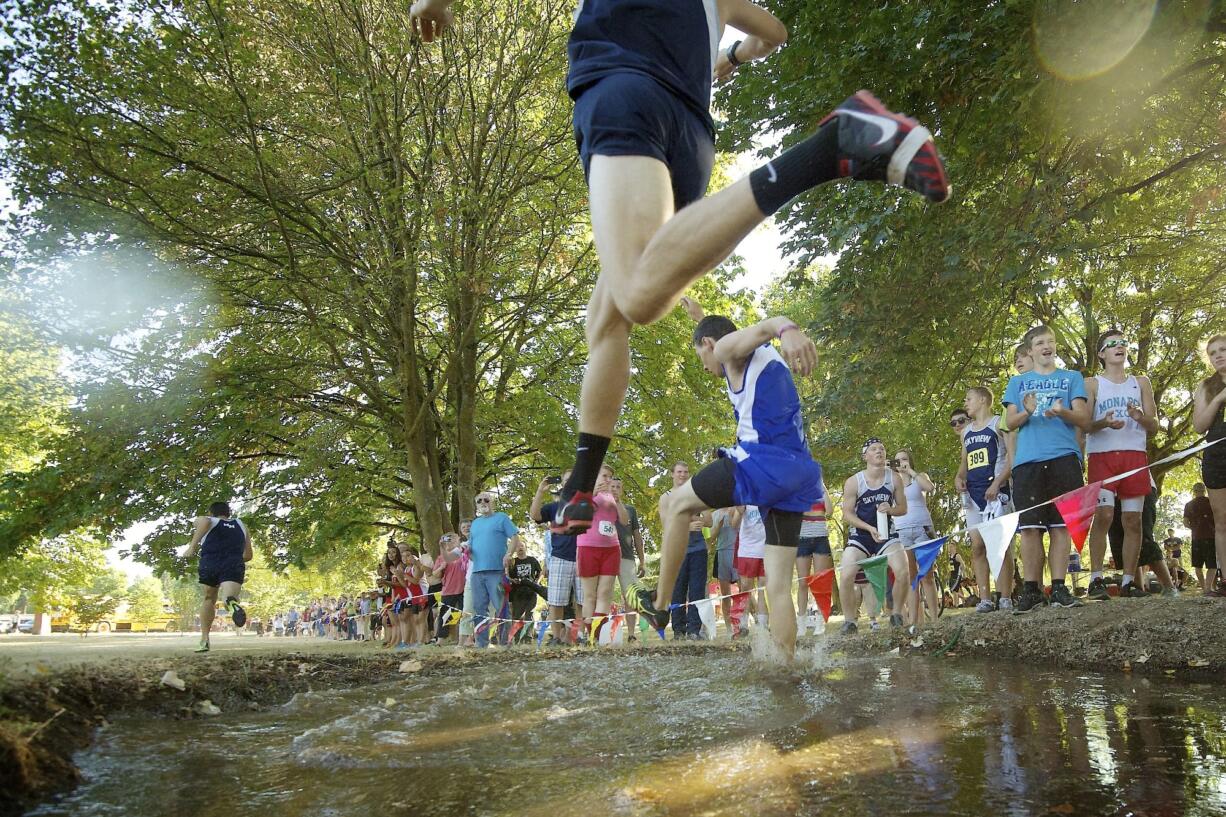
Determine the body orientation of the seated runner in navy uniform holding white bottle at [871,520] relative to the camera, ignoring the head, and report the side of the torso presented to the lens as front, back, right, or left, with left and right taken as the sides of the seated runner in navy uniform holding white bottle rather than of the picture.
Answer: front

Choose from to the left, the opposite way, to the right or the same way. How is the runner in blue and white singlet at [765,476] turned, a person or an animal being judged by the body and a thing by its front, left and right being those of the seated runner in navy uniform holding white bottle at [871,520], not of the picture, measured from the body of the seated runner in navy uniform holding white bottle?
to the right

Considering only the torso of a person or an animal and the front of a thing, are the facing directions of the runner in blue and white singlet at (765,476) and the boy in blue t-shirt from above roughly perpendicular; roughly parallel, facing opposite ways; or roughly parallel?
roughly perpendicular

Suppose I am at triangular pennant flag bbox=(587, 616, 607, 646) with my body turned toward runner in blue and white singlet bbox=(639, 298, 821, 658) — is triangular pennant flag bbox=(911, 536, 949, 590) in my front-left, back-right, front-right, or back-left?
front-left

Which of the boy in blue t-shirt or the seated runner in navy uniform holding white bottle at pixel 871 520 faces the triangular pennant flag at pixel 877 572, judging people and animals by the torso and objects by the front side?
the seated runner in navy uniform holding white bottle

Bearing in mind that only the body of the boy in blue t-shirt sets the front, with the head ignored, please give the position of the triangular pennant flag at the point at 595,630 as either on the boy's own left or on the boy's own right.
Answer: on the boy's own right

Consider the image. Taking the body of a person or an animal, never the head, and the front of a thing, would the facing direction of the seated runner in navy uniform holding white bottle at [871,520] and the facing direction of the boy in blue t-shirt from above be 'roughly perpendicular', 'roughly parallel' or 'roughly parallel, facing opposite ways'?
roughly parallel

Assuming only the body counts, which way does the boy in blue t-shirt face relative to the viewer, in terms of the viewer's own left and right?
facing the viewer

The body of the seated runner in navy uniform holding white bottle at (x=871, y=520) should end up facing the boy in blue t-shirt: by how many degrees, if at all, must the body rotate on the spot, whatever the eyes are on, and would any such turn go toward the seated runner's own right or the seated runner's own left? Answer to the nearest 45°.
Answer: approximately 45° to the seated runner's own left

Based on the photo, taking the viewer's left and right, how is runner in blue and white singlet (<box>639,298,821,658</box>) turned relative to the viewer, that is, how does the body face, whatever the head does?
facing to the left of the viewer

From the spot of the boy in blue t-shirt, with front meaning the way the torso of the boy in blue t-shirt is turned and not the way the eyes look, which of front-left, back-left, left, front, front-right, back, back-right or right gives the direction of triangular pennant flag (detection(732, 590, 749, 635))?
back-right

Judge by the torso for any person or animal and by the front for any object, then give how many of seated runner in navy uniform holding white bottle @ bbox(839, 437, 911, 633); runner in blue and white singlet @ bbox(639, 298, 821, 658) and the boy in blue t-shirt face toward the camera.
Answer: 2

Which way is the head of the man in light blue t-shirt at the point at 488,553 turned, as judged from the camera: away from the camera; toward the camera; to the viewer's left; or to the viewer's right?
toward the camera

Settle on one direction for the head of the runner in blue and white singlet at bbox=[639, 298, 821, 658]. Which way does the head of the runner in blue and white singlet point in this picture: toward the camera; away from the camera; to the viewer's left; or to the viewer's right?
to the viewer's left

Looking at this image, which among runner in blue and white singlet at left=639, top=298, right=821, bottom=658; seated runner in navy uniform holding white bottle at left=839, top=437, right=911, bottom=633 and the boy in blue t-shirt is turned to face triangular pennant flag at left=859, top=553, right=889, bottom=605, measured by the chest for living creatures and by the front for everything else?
the seated runner in navy uniform holding white bottle
